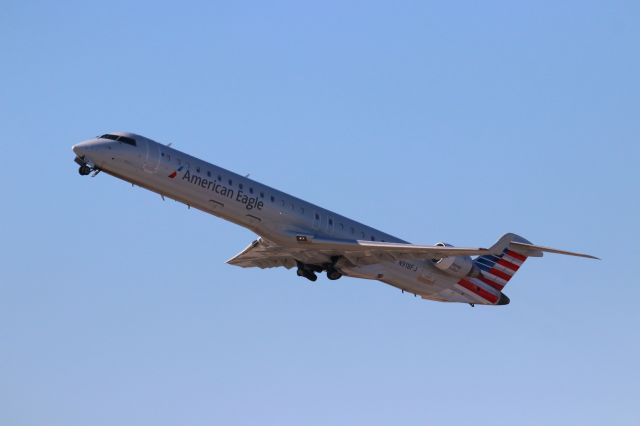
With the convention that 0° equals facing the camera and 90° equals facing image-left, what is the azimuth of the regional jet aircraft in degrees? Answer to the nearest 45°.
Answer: approximately 45°
